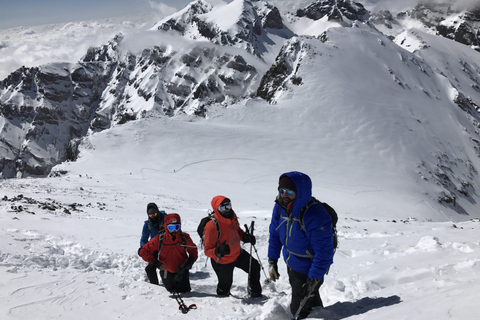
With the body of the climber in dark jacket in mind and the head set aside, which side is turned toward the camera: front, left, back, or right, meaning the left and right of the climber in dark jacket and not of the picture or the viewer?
front
